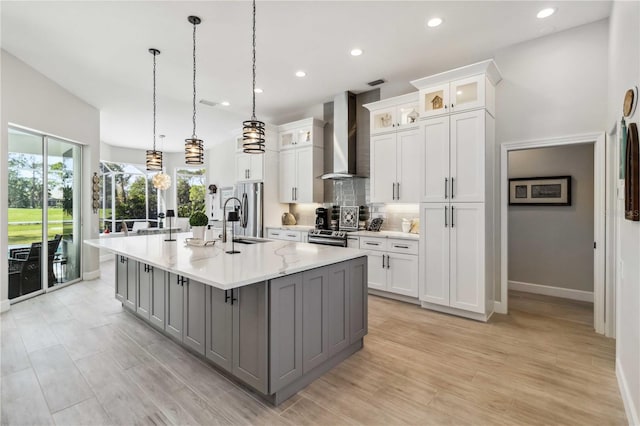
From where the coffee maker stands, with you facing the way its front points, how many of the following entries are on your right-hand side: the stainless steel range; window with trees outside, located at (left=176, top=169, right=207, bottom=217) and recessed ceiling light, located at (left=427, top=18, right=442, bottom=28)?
1

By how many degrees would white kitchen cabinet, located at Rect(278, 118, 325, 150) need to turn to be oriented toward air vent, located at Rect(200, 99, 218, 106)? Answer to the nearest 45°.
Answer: approximately 45° to its right

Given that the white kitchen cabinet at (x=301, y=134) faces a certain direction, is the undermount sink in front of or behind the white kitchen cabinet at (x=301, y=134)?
in front

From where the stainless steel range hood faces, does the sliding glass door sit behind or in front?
in front

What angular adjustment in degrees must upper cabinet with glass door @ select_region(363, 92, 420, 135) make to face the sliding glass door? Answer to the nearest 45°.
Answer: approximately 45° to its right

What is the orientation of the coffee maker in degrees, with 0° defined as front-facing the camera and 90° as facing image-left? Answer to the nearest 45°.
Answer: approximately 45°

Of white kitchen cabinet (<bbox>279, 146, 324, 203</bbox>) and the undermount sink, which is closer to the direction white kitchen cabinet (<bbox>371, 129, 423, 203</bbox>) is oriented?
the undermount sink

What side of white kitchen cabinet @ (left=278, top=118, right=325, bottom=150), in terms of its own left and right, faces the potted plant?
front
